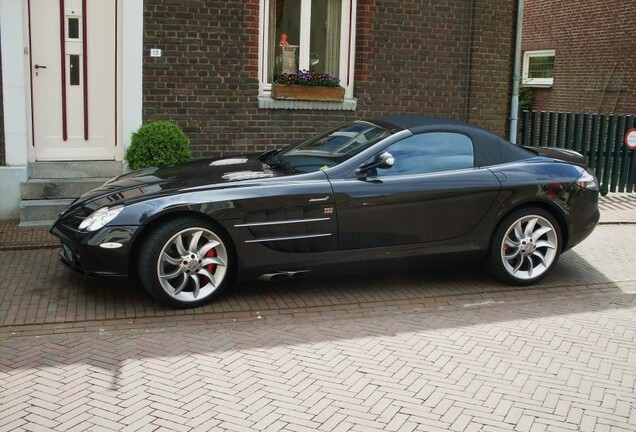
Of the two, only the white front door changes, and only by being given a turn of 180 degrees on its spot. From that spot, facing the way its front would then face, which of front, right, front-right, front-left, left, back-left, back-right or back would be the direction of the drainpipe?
right

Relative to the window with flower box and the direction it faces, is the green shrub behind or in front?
in front

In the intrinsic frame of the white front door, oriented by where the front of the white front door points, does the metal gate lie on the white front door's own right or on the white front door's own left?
on the white front door's own left

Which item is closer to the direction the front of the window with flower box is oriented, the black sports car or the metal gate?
the black sports car

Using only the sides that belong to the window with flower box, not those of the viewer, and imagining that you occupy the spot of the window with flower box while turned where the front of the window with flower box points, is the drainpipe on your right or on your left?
on your left

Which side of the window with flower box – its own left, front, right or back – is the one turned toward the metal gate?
left

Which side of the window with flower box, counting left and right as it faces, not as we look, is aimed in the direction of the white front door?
right

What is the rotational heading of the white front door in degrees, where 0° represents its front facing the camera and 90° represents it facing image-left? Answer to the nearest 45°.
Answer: approximately 0°

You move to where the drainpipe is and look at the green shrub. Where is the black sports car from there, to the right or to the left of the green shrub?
left

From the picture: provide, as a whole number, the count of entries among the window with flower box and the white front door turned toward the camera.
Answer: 2
